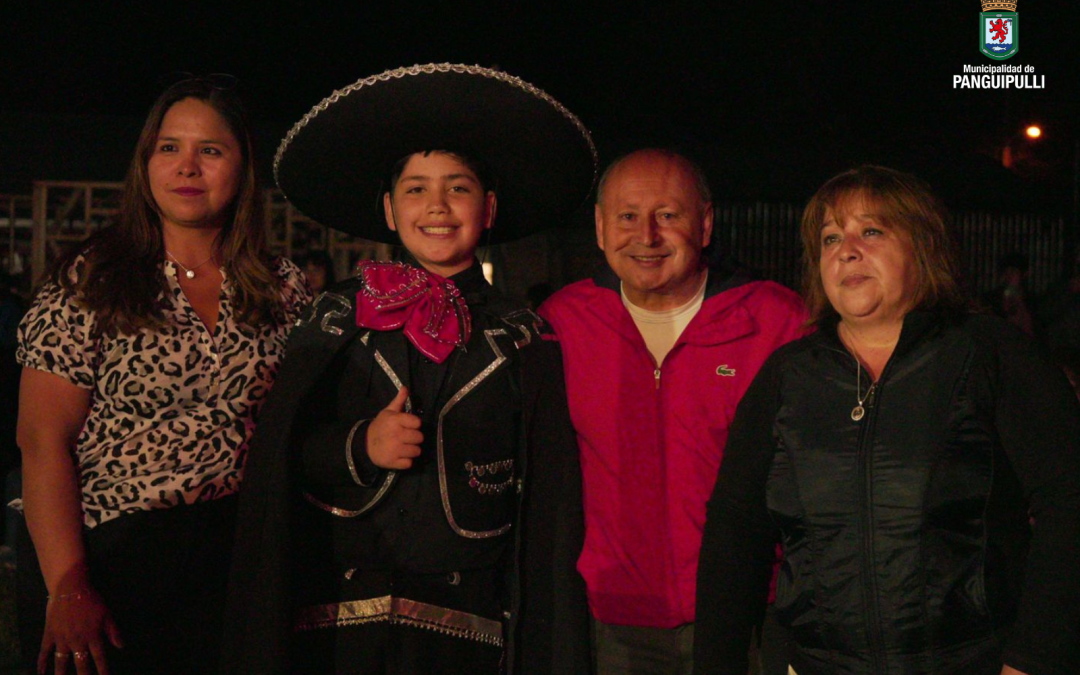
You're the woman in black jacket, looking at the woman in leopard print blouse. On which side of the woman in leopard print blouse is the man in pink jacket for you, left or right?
right

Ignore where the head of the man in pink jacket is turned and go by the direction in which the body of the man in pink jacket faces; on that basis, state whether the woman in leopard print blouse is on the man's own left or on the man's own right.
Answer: on the man's own right

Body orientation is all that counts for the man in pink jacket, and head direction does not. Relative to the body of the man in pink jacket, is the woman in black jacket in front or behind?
in front

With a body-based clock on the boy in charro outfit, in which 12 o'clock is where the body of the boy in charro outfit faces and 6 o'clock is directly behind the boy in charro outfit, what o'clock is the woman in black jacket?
The woman in black jacket is roughly at 10 o'clock from the boy in charro outfit.

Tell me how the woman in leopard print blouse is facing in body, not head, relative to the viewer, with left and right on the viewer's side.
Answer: facing the viewer and to the right of the viewer

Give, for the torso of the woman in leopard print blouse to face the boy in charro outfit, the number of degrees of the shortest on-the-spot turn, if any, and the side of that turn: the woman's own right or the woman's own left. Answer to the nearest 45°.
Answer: approximately 45° to the woman's own left

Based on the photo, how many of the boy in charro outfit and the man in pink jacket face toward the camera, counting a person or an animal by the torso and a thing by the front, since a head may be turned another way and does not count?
2

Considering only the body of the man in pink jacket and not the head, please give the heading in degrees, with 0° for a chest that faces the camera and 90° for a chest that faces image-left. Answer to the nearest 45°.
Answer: approximately 0°
